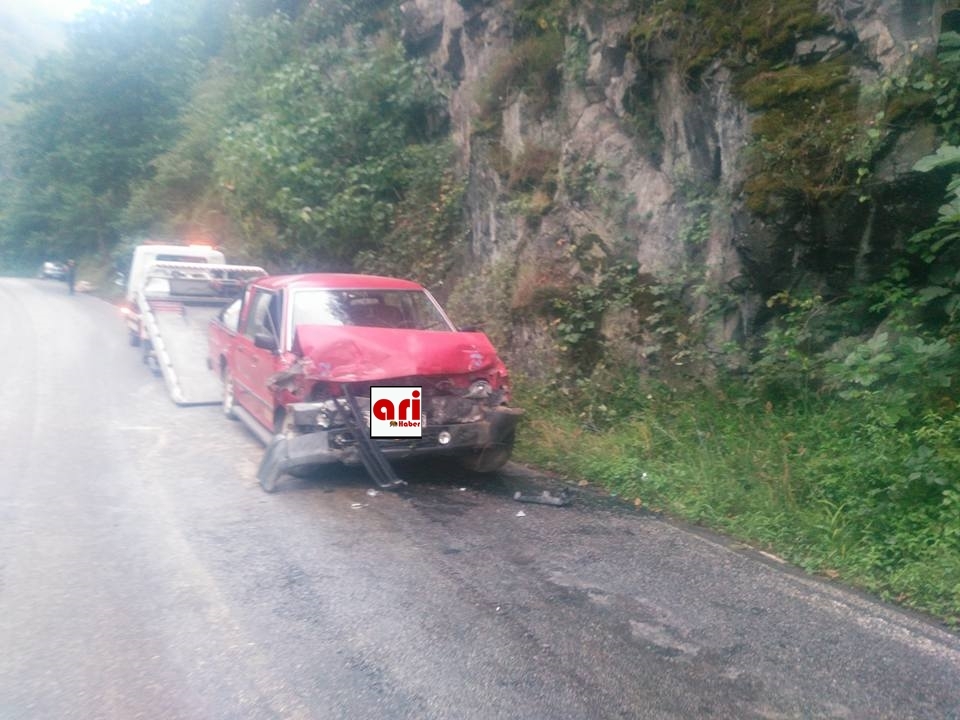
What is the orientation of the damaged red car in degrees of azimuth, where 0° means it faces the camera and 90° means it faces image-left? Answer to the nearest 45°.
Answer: approximately 315°

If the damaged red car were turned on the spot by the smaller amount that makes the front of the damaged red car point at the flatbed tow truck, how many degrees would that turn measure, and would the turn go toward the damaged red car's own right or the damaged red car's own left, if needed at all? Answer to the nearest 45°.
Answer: approximately 180°

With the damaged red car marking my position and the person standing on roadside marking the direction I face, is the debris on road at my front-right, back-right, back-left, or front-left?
back-right

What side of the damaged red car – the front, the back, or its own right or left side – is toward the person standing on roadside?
back

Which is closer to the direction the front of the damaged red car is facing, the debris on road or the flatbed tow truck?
the debris on road

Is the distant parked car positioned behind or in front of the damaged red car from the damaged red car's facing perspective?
behind

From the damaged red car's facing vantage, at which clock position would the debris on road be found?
The debris on road is roughly at 11 o'clock from the damaged red car.
